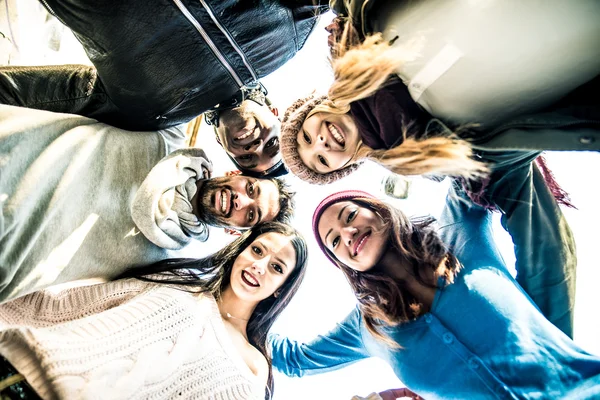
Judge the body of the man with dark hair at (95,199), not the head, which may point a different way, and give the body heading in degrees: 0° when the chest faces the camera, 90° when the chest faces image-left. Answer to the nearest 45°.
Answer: approximately 0°

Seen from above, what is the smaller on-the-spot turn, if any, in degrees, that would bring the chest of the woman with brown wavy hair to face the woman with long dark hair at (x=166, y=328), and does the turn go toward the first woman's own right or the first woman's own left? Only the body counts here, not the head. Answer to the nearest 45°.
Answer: approximately 45° to the first woman's own right

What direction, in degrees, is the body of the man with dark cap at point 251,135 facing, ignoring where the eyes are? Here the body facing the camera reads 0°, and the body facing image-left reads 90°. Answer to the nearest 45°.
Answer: approximately 0°

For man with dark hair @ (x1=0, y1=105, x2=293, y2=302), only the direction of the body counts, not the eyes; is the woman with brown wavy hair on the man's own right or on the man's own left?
on the man's own left
